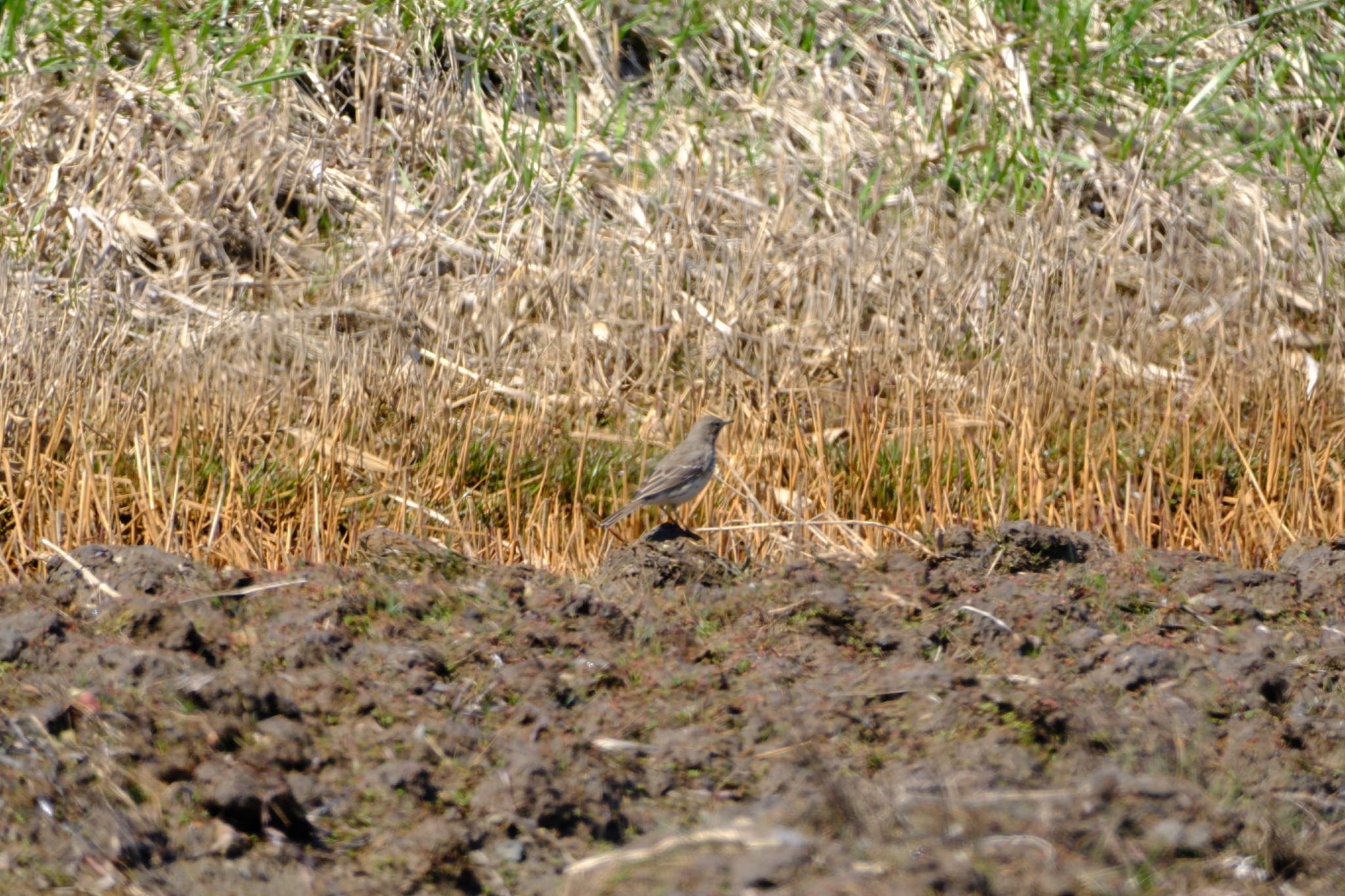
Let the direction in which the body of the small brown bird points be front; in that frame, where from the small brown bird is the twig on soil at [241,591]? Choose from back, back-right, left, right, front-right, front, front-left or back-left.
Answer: back-right

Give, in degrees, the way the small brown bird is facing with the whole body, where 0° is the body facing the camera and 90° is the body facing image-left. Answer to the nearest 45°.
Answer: approximately 270°

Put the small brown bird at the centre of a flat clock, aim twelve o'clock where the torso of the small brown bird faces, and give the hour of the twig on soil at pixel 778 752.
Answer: The twig on soil is roughly at 3 o'clock from the small brown bird.

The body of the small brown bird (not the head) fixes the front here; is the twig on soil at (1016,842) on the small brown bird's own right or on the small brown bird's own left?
on the small brown bird's own right

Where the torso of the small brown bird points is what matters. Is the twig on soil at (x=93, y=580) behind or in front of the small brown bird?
behind

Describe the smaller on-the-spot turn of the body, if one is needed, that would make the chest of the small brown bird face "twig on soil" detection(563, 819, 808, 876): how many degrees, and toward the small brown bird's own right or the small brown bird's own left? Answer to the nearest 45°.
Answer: approximately 90° to the small brown bird's own right

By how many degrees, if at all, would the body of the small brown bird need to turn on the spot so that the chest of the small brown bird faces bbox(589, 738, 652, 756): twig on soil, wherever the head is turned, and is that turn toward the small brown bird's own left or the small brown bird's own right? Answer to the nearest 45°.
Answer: approximately 90° to the small brown bird's own right

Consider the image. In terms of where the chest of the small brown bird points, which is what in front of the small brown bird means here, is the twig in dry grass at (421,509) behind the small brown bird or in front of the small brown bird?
behind
